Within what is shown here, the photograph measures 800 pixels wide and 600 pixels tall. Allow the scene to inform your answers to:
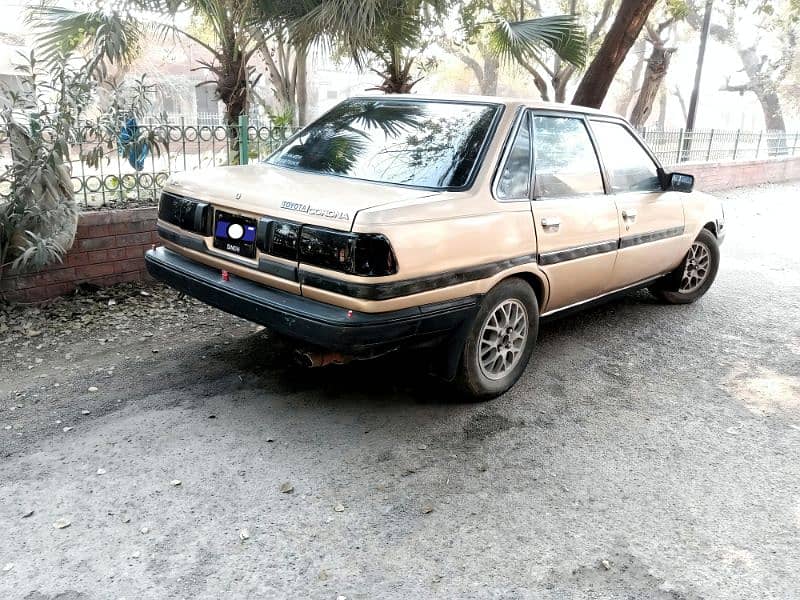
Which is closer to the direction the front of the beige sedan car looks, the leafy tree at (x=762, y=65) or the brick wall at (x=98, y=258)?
the leafy tree

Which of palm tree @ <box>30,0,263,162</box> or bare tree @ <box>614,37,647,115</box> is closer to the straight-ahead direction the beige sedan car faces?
the bare tree

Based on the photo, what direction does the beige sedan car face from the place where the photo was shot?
facing away from the viewer and to the right of the viewer

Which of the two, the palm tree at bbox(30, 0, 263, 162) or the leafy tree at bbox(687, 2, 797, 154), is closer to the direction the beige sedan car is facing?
the leafy tree

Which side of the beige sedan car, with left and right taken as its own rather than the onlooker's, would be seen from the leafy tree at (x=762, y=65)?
front

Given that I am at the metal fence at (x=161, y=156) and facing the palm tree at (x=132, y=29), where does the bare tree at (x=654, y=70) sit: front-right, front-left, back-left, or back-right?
front-right

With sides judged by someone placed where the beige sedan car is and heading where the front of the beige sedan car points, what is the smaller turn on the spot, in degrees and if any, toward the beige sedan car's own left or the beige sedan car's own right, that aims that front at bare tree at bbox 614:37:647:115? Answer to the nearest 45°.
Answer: approximately 45° to the beige sedan car's own left

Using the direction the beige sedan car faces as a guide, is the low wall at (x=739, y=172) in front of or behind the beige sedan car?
in front

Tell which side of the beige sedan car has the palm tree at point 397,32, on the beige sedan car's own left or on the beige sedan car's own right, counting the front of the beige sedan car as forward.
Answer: on the beige sedan car's own left

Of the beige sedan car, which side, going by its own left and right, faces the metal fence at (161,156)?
left

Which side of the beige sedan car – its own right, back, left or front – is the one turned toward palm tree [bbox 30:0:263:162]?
left

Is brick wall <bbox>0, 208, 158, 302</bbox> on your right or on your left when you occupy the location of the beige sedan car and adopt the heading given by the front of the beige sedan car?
on your left

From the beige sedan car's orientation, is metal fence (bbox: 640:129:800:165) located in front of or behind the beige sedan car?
in front

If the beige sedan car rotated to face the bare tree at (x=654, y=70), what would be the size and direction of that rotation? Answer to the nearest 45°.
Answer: approximately 45° to its left
